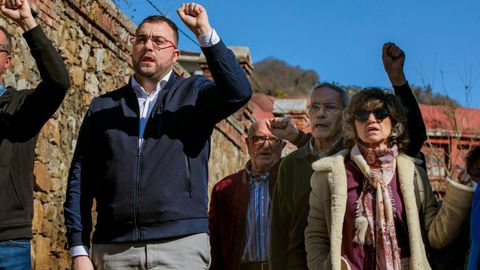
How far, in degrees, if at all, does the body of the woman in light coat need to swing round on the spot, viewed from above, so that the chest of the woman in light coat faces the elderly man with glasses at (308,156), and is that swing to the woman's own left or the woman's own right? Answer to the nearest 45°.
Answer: approximately 135° to the woman's own right

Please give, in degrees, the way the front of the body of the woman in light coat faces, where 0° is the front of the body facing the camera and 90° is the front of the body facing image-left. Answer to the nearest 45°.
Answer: approximately 0°
